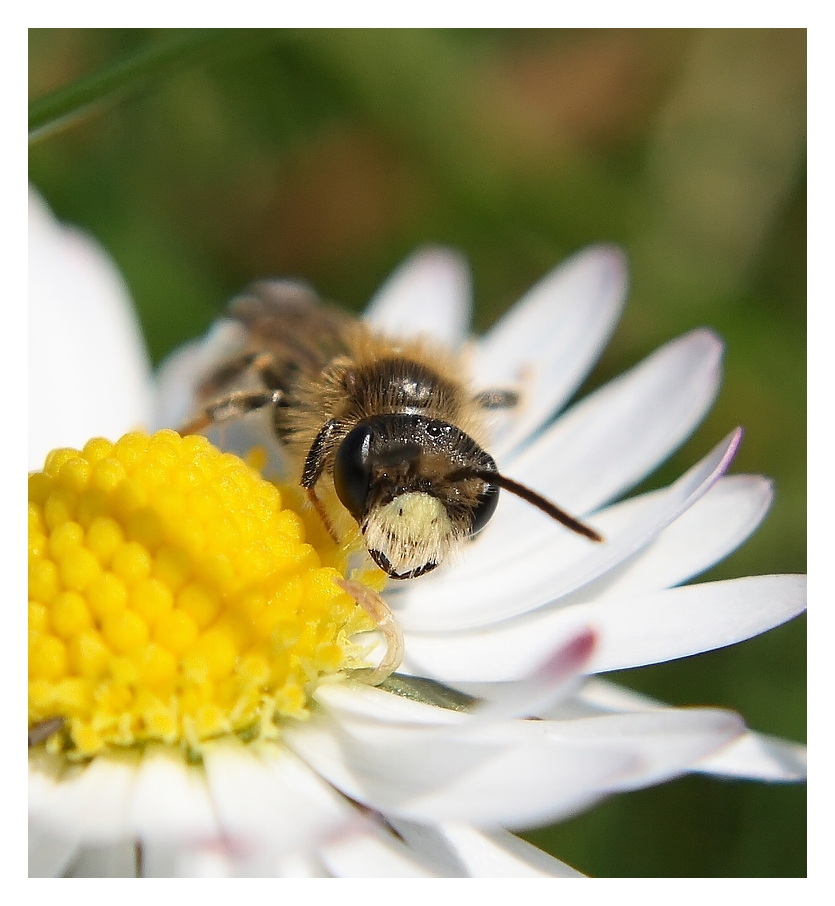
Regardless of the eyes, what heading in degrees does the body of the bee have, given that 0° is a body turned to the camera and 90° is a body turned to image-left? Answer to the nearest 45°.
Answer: approximately 315°
